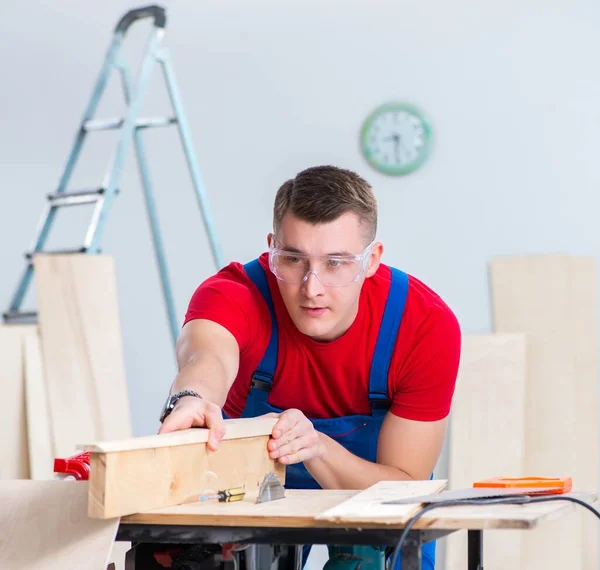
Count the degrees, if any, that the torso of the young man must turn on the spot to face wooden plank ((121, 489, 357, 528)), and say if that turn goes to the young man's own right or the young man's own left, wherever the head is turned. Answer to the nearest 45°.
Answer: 0° — they already face it

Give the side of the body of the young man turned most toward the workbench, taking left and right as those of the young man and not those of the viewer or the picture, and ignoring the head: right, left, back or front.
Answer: front

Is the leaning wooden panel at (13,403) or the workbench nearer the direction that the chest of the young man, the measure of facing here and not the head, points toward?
the workbench

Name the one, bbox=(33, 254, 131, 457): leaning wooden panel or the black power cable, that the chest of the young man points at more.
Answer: the black power cable

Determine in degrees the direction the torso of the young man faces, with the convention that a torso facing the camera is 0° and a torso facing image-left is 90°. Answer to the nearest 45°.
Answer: approximately 0°

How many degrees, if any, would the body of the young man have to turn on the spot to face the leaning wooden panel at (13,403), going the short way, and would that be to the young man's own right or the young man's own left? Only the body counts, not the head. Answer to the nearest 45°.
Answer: approximately 135° to the young man's own right

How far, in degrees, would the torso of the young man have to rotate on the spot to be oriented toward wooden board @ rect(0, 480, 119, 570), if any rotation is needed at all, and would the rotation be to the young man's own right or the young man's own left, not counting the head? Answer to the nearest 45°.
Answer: approximately 45° to the young man's own right

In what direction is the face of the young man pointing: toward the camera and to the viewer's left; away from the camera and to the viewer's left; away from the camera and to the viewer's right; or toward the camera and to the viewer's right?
toward the camera and to the viewer's left

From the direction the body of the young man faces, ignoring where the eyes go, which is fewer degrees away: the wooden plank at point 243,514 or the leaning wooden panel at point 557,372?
the wooden plank

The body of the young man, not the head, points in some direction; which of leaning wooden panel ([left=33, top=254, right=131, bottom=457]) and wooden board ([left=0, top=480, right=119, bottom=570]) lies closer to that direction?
the wooden board

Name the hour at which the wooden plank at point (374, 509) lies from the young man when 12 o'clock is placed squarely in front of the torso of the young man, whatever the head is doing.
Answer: The wooden plank is roughly at 12 o'clock from the young man.
